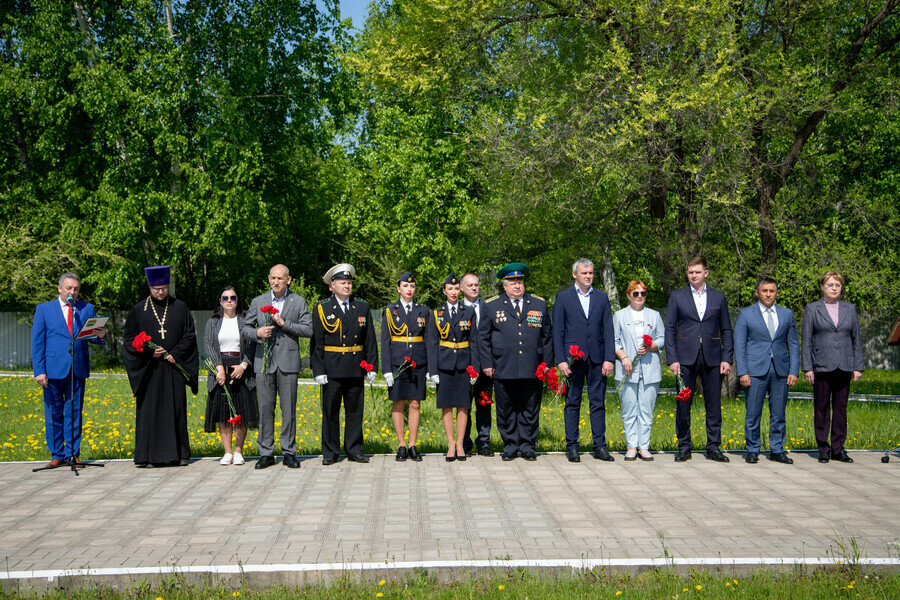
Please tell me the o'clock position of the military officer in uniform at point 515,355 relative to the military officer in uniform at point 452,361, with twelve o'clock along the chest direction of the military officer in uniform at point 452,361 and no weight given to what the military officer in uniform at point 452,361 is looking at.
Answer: the military officer in uniform at point 515,355 is roughly at 9 o'clock from the military officer in uniform at point 452,361.

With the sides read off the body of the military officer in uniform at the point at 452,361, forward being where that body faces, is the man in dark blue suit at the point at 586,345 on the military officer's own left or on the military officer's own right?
on the military officer's own left

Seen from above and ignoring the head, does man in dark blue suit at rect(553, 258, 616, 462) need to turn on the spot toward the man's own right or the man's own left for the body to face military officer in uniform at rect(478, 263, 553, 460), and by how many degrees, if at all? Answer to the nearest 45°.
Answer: approximately 90° to the man's own right

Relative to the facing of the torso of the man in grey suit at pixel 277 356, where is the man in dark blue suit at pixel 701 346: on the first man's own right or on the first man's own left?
on the first man's own left

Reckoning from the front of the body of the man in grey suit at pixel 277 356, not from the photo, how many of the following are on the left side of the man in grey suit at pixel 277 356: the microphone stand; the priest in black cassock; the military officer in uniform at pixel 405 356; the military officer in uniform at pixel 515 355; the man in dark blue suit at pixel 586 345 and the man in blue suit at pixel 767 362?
4

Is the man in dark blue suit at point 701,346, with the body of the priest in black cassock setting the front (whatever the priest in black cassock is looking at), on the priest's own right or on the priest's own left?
on the priest's own left

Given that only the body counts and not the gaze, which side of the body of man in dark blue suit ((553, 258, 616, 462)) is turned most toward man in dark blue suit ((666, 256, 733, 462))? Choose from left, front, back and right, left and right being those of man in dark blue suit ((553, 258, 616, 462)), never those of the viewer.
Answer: left

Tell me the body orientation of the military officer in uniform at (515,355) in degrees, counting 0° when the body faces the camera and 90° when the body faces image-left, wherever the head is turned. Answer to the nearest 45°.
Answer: approximately 0°
